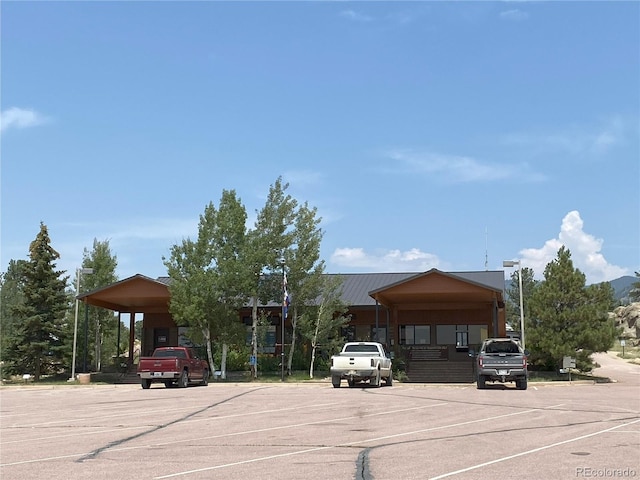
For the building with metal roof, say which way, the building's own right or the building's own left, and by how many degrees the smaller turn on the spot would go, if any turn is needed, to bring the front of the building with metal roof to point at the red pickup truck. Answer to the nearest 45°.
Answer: approximately 45° to the building's own right

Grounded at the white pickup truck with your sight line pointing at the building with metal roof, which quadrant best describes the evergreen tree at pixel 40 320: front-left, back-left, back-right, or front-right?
front-left

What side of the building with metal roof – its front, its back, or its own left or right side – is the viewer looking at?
front

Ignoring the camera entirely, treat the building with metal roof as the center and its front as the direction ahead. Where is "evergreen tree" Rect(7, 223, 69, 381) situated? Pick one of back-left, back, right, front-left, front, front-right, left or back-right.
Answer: right

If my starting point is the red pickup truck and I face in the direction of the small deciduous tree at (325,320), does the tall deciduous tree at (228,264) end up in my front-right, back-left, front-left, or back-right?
front-left

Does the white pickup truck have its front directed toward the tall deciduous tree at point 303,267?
no

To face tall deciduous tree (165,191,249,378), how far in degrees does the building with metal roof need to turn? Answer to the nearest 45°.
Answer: approximately 45° to its right

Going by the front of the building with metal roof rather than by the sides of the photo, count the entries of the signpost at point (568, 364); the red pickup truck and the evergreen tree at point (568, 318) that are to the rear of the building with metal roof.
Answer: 0

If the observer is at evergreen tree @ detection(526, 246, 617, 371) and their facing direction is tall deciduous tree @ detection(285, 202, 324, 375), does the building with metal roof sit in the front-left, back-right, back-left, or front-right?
front-right

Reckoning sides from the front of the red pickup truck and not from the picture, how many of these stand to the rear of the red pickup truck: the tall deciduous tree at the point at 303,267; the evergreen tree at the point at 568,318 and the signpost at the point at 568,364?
0

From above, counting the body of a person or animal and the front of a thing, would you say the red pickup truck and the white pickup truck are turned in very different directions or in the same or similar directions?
same or similar directions
